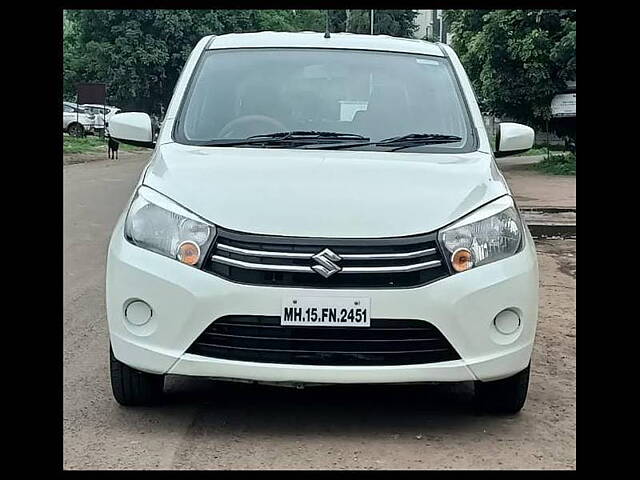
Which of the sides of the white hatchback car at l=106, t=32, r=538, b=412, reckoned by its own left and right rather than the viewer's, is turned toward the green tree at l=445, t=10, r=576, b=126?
back

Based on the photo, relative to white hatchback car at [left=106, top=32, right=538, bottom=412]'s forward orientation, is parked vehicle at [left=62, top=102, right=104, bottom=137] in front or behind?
behind

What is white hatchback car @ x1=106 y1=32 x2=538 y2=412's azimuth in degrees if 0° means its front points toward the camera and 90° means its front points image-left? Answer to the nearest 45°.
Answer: approximately 0°
